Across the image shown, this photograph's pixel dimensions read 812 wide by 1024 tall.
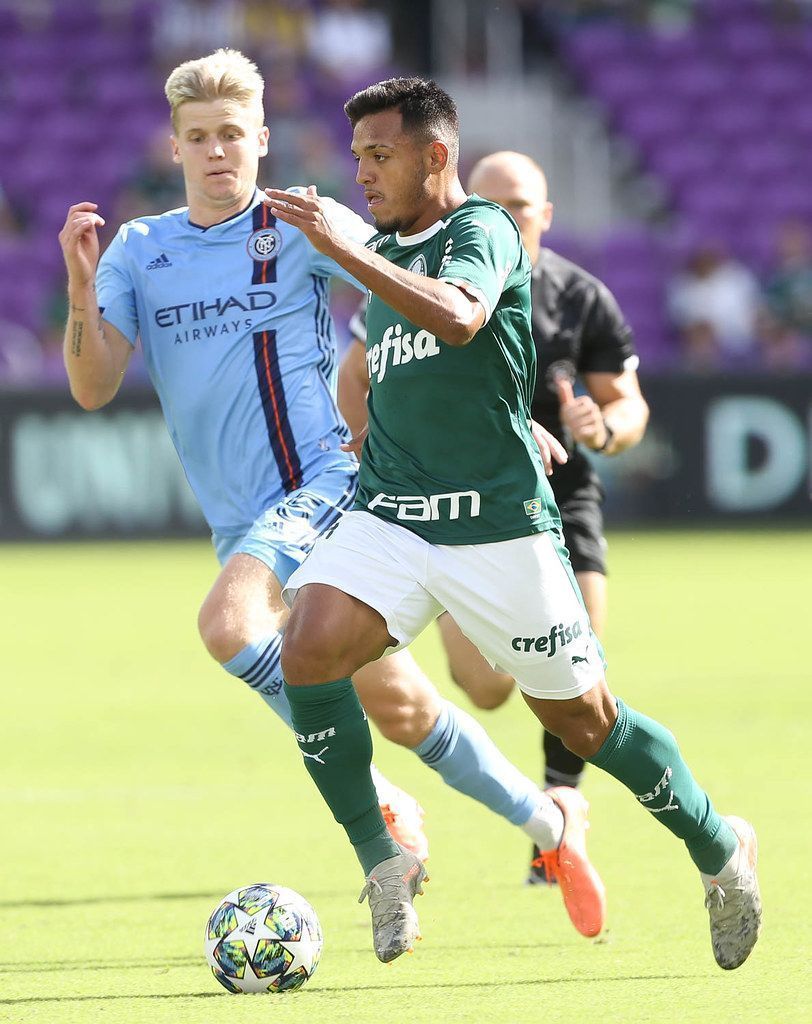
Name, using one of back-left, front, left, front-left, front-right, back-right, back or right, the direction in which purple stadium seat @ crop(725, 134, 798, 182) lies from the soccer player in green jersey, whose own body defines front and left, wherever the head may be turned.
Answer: back-right

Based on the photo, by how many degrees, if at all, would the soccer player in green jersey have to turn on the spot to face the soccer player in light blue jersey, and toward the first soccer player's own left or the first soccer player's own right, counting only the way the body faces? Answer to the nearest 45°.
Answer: approximately 90° to the first soccer player's own right

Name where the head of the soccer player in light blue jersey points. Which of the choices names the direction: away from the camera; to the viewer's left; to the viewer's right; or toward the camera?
toward the camera

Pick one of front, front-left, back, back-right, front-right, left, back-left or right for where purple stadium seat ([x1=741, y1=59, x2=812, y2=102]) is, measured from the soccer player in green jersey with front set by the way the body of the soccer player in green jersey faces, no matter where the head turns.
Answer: back-right

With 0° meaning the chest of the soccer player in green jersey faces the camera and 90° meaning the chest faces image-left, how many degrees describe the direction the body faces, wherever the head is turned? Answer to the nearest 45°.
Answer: approximately 45°

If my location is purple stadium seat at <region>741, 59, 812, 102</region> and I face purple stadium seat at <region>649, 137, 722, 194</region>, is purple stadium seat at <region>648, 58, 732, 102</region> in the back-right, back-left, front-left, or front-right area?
front-right

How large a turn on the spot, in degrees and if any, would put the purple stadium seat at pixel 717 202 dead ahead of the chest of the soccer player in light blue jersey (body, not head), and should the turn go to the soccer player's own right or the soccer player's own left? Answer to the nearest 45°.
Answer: approximately 180°

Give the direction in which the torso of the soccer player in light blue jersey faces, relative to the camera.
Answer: toward the camera

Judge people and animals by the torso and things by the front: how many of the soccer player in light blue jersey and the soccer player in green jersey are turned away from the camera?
0

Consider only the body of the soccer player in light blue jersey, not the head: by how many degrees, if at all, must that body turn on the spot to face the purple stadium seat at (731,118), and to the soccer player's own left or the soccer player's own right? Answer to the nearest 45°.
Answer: approximately 180°

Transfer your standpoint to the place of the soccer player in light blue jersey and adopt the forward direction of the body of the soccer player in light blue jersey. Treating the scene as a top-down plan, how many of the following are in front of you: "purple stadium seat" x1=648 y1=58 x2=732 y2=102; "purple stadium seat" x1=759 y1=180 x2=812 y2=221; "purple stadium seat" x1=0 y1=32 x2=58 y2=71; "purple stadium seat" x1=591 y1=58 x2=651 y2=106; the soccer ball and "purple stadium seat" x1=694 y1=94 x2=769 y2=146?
1

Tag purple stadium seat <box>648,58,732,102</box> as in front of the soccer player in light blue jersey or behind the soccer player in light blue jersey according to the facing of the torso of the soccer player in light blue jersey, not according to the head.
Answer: behind

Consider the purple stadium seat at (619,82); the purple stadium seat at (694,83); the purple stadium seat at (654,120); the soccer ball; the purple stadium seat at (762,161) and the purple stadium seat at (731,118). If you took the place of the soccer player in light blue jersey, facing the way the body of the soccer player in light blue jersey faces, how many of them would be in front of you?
1

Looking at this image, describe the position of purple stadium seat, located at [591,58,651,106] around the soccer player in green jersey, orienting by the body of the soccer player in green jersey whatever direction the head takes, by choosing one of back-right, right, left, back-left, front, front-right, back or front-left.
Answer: back-right

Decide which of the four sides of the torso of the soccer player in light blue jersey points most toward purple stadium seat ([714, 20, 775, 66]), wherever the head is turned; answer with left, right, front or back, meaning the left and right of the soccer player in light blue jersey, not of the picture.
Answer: back
